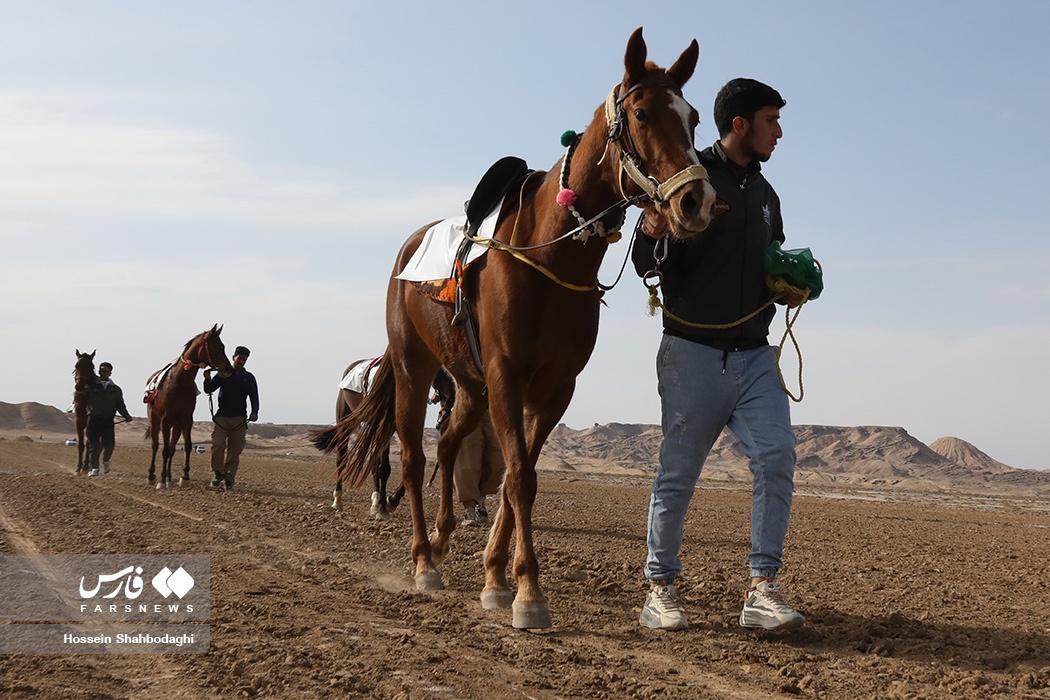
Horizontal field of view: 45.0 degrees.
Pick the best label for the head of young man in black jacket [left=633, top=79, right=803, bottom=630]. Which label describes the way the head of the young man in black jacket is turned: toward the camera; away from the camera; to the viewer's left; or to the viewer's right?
to the viewer's right

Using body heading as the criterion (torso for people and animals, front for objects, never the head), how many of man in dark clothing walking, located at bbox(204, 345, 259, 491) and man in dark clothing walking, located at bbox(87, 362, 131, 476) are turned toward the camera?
2

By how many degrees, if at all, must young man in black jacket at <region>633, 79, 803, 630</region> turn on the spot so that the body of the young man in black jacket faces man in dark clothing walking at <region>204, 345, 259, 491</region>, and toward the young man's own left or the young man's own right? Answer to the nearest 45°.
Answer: approximately 180°

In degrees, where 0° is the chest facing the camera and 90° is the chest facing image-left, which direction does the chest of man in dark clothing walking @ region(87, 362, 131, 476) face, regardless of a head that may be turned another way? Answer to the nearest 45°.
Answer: approximately 0°

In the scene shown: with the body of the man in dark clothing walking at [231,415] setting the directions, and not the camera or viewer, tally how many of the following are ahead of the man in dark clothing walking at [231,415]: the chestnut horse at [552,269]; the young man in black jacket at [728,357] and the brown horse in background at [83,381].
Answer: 2

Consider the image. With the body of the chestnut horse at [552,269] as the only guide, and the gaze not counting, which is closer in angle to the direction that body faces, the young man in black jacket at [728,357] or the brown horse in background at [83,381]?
the young man in black jacket

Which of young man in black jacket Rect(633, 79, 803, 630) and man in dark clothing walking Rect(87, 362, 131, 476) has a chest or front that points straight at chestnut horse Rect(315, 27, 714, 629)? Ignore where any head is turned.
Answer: the man in dark clothing walking

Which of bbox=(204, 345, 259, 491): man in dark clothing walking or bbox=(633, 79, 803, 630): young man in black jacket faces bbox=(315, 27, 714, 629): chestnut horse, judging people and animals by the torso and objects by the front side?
the man in dark clothing walking

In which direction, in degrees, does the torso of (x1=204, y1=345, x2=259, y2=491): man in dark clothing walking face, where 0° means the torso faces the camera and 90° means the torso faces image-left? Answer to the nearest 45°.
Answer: approximately 0°

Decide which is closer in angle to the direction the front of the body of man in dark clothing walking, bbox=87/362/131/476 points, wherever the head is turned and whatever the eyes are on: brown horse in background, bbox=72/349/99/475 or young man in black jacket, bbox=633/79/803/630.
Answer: the young man in black jacket

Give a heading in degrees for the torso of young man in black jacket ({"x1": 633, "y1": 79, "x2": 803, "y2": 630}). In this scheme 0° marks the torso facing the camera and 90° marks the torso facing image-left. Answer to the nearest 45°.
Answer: approximately 315°
